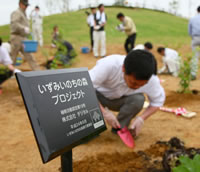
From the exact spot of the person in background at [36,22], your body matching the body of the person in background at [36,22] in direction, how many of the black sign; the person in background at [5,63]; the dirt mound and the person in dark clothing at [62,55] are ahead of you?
4

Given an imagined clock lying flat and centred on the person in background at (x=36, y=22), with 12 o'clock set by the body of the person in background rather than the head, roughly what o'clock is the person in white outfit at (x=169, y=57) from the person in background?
The person in white outfit is roughly at 11 o'clock from the person in background.

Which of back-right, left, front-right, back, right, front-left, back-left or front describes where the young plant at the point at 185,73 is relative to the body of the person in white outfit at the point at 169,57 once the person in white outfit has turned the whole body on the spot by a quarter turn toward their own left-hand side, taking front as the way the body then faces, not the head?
front

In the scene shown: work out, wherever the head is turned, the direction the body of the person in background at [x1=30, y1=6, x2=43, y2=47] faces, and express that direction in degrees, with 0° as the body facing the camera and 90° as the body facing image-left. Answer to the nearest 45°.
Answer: approximately 0°

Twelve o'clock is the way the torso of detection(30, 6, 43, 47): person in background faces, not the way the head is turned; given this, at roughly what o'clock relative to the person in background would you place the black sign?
The black sign is roughly at 12 o'clock from the person in background.

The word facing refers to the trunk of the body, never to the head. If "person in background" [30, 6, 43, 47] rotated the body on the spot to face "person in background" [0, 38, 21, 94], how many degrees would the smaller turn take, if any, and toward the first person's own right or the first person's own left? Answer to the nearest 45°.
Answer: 0° — they already face them

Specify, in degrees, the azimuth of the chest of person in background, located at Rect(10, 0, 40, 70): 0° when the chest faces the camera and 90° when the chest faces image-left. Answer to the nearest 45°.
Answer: approximately 270°

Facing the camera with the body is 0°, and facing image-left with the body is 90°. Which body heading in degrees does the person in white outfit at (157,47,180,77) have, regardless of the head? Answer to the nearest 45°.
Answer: approximately 90°

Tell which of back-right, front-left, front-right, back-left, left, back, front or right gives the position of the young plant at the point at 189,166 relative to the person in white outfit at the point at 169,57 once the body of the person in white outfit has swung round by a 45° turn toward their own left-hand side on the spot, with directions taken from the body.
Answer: front-left

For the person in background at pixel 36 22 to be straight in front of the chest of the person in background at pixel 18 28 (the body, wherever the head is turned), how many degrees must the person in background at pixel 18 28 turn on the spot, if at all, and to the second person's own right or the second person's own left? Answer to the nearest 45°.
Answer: approximately 90° to the second person's own left

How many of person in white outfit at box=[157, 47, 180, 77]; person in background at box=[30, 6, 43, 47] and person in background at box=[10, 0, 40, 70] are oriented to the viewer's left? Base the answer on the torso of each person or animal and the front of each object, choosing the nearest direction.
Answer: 1
